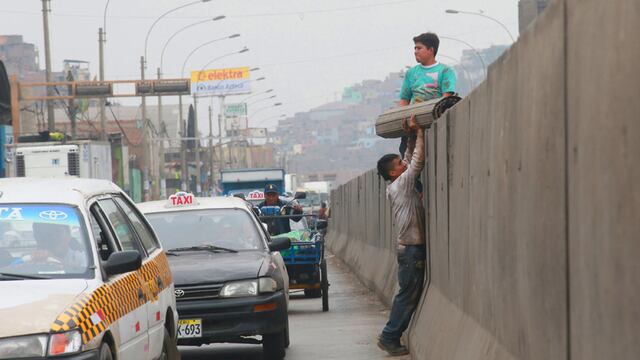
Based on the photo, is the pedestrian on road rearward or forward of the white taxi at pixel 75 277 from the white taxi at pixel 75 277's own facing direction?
rearward

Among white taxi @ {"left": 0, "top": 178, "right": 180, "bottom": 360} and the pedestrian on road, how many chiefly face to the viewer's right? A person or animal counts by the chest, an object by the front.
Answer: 1

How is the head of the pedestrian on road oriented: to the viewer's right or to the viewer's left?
to the viewer's right

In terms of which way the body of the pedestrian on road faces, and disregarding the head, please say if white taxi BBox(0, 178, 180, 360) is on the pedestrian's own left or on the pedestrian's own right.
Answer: on the pedestrian's own right

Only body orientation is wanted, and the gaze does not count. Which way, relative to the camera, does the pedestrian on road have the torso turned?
to the viewer's right

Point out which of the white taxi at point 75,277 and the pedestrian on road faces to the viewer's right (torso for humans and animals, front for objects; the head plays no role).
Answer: the pedestrian on road

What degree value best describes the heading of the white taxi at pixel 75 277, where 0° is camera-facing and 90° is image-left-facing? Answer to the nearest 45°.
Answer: approximately 45°

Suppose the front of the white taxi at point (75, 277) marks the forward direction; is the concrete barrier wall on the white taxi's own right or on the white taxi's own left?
on the white taxi's own left
